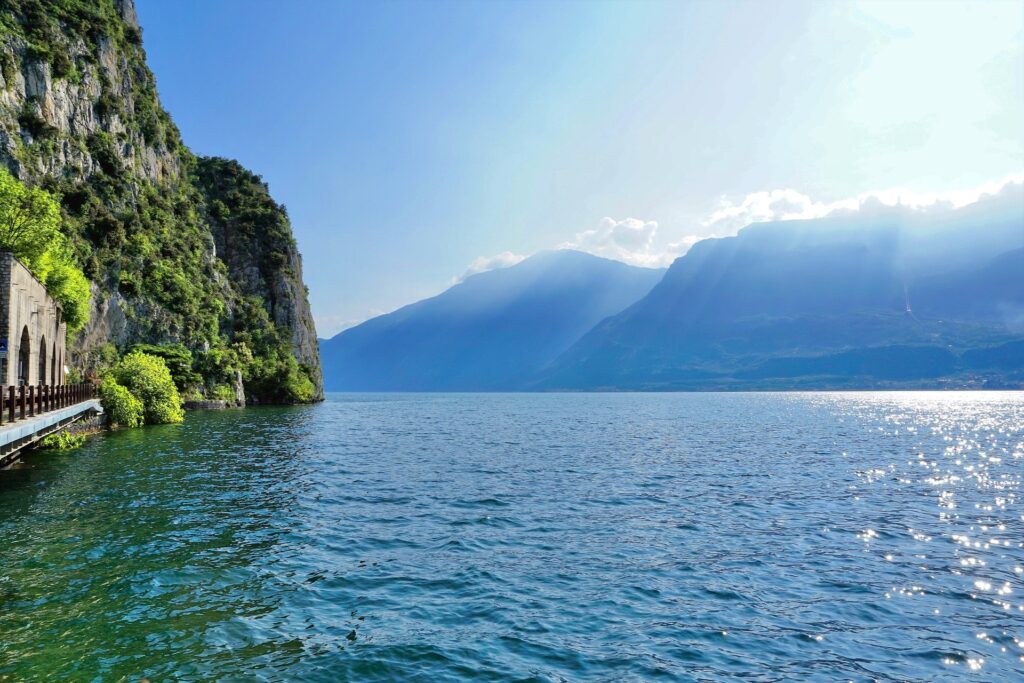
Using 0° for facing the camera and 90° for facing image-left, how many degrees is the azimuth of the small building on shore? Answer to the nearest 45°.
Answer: approximately 270°

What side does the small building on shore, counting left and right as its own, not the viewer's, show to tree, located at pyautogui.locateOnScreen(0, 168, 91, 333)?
left
